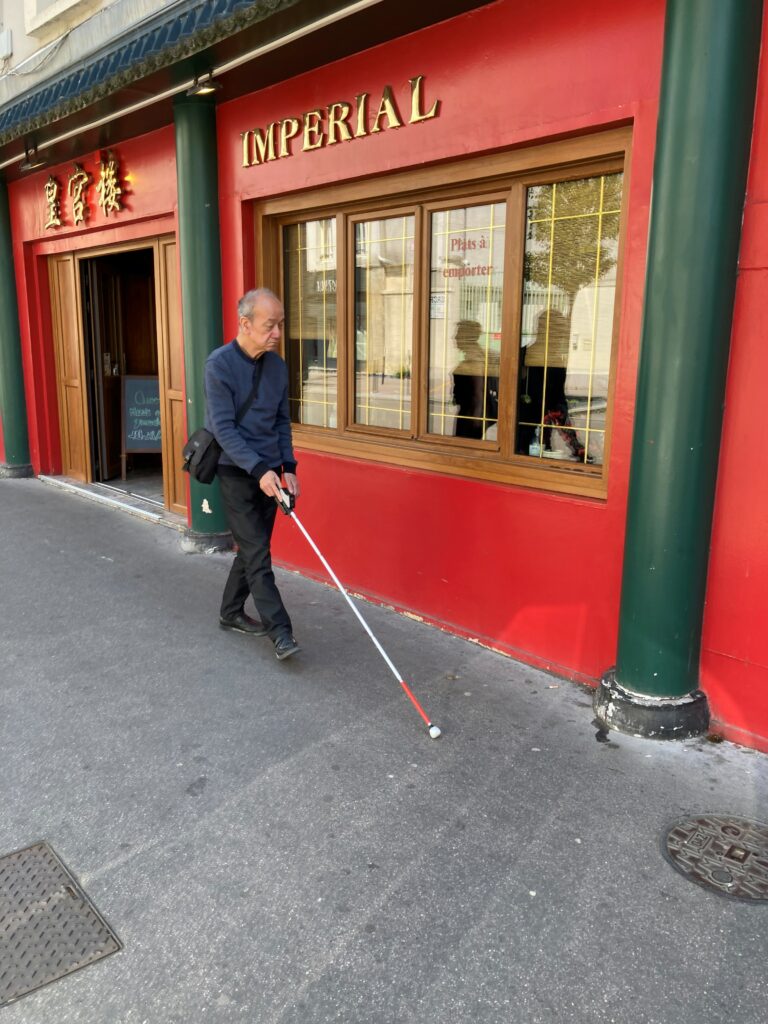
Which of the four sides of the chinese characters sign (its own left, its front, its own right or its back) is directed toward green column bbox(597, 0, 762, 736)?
left

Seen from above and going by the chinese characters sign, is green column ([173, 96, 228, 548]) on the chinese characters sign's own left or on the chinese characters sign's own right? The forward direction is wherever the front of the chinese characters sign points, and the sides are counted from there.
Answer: on the chinese characters sign's own left

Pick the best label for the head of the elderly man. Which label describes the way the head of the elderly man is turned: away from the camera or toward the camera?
toward the camera

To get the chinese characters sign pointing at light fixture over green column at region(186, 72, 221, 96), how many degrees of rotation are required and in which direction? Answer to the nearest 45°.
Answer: approximately 45° to its left

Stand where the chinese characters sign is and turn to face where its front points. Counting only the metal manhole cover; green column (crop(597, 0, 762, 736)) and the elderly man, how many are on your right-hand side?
0

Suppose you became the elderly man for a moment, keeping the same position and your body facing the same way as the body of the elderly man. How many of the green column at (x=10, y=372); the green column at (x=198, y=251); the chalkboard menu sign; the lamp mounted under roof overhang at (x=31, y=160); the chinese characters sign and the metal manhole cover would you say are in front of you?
1

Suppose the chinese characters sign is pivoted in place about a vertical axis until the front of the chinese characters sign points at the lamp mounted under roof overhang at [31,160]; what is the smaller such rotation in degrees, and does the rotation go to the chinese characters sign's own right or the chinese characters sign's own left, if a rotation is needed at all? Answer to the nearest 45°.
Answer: approximately 90° to the chinese characters sign's own right

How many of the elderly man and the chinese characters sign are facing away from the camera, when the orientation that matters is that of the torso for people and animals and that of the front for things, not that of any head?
0

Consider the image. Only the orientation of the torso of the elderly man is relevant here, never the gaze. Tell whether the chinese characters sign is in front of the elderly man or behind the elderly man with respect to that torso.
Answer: behind

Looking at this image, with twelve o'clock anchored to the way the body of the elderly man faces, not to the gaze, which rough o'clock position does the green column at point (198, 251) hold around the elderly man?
The green column is roughly at 7 o'clock from the elderly man.

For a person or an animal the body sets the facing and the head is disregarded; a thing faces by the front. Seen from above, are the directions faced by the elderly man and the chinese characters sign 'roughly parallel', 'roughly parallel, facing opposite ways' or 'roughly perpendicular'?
roughly perpendicular

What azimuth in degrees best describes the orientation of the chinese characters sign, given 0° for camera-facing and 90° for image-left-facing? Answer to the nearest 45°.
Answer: approximately 45°

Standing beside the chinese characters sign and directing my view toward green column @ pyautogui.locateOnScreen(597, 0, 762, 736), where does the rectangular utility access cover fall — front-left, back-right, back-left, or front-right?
front-right

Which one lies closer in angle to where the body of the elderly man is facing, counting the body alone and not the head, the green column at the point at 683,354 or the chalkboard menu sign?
the green column
